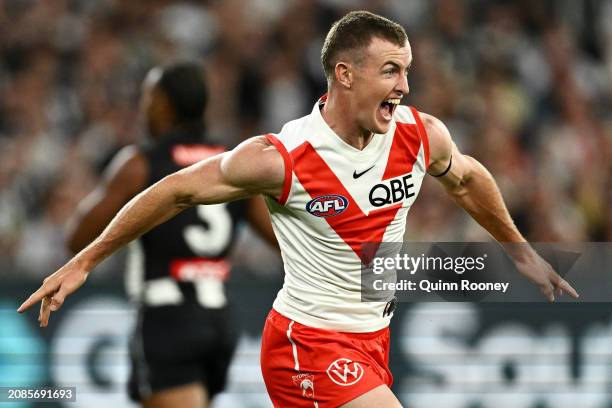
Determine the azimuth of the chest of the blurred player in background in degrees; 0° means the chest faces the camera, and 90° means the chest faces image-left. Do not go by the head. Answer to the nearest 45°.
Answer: approximately 135°
